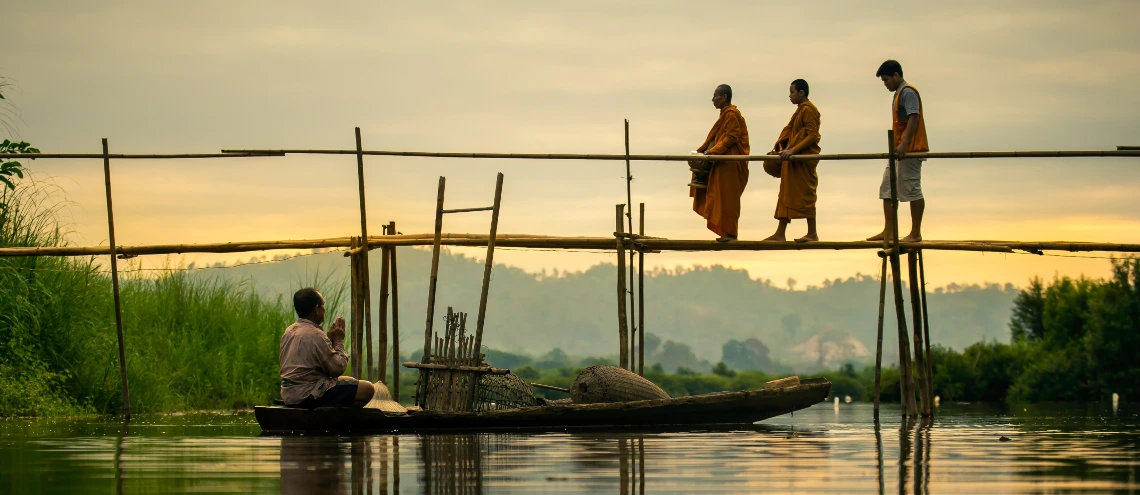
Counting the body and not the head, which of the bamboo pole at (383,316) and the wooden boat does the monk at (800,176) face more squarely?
the bamboo pole

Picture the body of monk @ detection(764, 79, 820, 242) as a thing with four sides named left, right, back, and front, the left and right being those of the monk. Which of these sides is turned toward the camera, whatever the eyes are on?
left

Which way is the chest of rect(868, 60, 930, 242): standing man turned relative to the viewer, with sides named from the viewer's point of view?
facing to the left of the viewer

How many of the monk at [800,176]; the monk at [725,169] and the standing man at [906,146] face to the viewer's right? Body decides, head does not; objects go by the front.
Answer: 0

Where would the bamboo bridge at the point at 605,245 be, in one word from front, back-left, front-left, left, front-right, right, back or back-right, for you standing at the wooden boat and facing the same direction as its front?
left

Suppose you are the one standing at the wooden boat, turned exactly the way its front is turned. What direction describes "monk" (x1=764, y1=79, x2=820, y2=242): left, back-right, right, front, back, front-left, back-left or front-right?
front-left

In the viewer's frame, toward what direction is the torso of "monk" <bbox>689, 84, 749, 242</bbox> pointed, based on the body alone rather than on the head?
to the viewer's left

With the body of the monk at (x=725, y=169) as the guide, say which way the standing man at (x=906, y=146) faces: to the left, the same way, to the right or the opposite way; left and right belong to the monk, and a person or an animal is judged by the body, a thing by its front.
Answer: the same way

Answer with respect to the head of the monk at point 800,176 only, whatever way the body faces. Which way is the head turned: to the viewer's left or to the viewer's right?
to the viewer's left

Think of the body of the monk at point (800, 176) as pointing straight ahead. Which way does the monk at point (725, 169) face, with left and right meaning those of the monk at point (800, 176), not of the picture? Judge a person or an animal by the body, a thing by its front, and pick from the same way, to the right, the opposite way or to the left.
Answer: the same way

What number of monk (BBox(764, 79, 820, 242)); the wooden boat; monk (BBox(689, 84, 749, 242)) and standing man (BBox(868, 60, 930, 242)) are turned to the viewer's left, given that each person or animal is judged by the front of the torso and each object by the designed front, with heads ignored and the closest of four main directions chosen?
3

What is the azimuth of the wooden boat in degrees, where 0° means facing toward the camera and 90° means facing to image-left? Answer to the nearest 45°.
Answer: approximately 270°

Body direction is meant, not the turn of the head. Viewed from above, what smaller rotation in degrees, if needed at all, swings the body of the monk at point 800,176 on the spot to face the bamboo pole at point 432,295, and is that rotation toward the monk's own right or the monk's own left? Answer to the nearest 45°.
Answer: approximately 45° to the monk's own left

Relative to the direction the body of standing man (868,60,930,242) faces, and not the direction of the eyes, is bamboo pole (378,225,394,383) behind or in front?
in front

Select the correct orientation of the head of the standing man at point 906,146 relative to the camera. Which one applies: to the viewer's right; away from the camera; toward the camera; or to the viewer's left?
to the viewer's left

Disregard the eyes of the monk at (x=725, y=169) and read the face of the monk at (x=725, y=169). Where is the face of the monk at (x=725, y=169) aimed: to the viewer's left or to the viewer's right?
to the viewer's left
